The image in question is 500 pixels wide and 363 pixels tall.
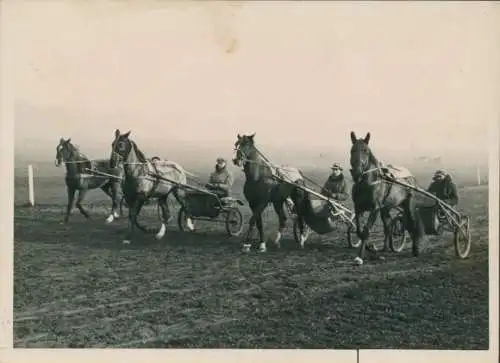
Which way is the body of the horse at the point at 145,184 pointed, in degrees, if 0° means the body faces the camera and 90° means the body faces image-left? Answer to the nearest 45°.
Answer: approximately 45°

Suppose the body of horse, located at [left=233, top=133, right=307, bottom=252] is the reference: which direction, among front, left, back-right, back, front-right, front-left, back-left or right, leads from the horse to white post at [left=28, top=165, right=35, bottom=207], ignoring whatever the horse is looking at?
front-right

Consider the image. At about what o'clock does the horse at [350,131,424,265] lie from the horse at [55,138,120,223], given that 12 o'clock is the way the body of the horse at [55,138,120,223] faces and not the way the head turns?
the horse at [350,131,424,265] is roughly at 8 o'clock from the horse at [55,138,120,223].

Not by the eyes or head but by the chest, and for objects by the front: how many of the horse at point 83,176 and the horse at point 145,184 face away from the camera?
0

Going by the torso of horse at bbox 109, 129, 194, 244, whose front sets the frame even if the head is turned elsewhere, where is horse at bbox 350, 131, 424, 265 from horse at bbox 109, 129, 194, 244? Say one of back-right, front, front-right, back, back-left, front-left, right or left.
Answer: back-left

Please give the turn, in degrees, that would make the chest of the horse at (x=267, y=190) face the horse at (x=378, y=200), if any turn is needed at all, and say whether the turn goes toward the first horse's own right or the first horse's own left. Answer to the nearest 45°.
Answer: approximately 135° to the first horse's own left

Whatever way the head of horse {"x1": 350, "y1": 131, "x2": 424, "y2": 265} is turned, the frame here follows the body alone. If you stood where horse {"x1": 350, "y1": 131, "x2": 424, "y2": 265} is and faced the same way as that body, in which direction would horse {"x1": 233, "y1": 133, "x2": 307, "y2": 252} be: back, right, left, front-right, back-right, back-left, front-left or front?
front-right

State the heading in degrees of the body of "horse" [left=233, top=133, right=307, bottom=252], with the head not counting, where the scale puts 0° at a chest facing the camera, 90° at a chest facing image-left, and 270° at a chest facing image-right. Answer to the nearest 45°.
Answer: approximately 45°

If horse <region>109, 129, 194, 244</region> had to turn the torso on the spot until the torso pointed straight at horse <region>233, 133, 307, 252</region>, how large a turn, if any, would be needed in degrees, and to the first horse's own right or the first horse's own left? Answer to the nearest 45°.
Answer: approximately 135° to the first horse's own left
